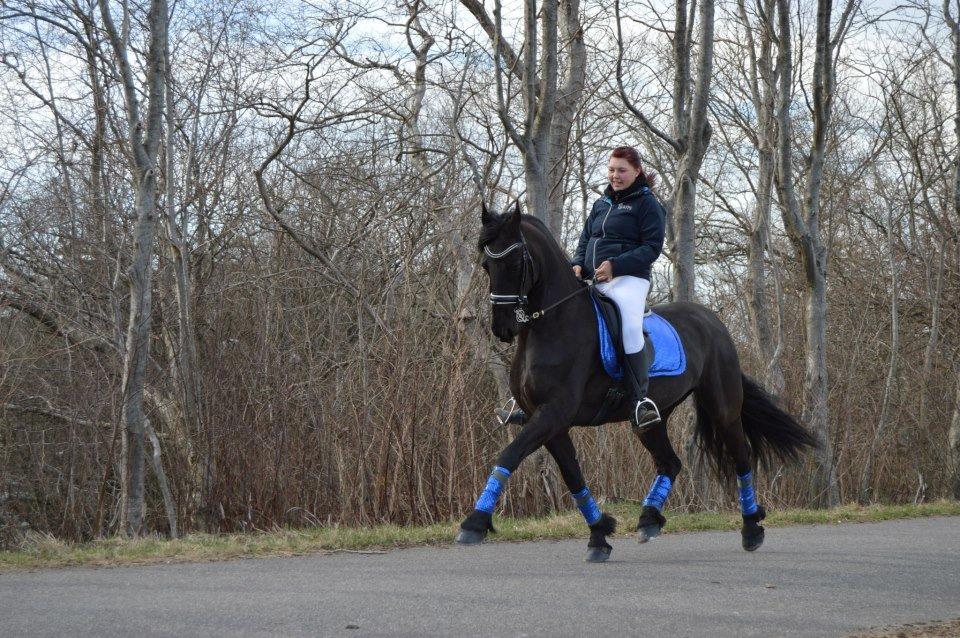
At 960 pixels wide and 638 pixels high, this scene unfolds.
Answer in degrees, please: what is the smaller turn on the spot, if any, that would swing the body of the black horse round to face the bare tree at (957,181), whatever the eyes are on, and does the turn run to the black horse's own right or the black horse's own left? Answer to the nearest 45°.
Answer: approximately 180°

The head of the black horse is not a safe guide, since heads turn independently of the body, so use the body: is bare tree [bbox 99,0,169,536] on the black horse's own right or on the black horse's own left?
on the black horse's own right

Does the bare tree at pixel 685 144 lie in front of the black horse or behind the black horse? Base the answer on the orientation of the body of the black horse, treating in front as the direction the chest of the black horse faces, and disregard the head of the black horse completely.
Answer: behind

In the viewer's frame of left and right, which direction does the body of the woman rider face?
facing the viewer and to the left of the viewer

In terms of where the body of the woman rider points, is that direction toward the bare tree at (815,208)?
no

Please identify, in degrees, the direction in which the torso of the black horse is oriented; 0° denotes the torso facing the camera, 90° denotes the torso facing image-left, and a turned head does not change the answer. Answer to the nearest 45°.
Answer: approximately 45°

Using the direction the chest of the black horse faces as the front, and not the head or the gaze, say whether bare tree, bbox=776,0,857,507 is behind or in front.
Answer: behind

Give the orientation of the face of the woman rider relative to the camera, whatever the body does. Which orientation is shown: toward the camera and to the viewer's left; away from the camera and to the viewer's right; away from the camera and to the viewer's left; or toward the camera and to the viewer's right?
toward the camera and to the viewer's left

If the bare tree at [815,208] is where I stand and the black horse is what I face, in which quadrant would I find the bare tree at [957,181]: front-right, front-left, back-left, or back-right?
back-left

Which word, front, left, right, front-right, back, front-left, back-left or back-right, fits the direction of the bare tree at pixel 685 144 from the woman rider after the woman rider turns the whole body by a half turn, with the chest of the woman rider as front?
front-left

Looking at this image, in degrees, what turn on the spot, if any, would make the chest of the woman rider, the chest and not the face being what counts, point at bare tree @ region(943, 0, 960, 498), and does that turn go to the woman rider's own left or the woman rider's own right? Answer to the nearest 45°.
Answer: approximately 180°

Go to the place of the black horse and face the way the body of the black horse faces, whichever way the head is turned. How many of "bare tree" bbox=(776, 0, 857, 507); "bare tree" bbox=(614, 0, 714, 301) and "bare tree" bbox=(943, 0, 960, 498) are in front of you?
0

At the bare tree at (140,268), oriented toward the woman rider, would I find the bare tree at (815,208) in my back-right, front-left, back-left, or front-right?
front-left
